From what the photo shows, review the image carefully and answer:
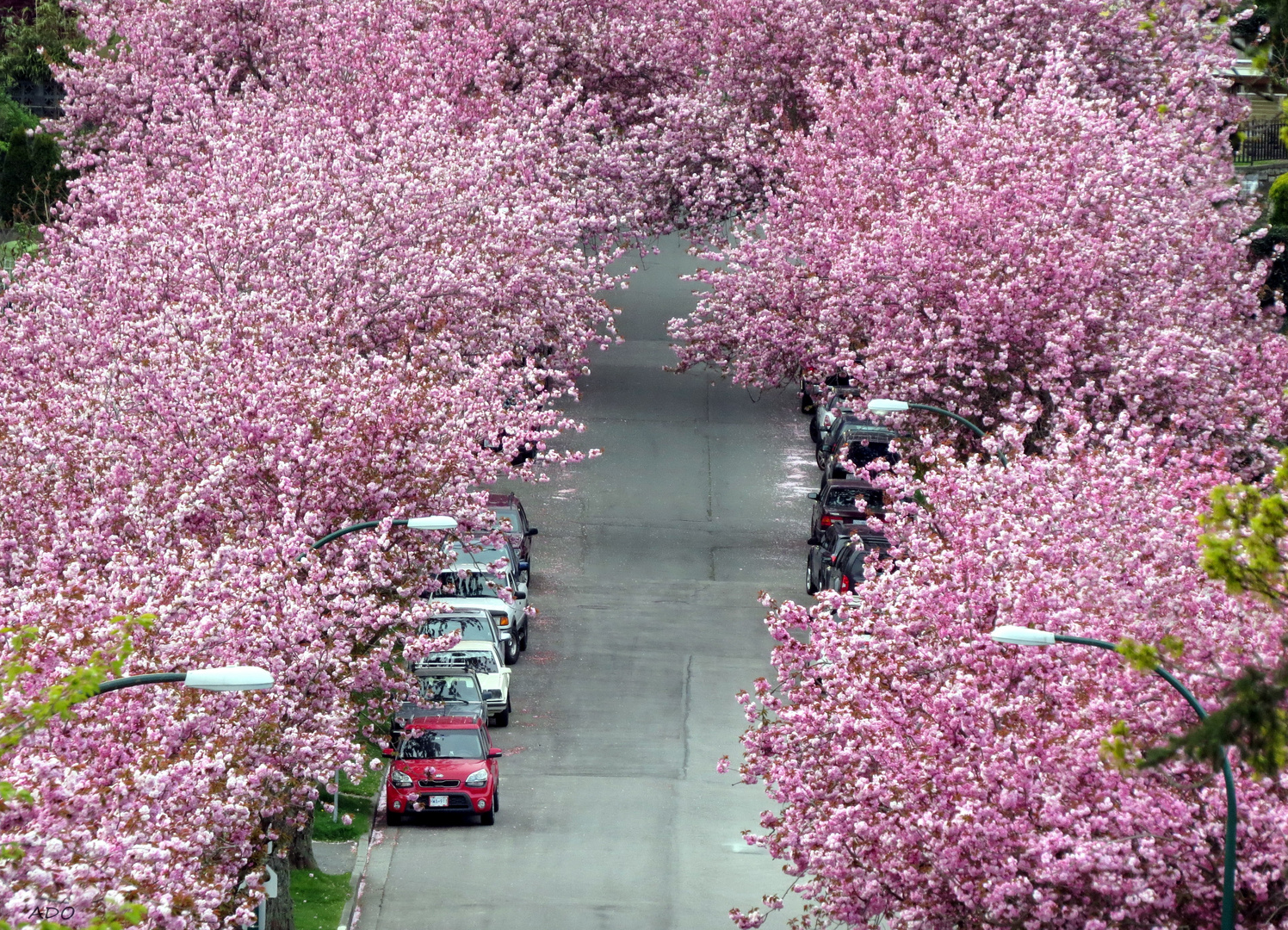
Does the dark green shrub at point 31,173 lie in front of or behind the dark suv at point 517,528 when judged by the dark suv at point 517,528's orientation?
behind

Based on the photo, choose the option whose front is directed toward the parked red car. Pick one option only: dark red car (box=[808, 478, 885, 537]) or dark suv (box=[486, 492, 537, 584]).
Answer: the dark suv

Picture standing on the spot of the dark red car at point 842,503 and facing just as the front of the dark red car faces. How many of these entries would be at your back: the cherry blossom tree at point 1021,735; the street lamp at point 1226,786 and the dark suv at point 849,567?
3

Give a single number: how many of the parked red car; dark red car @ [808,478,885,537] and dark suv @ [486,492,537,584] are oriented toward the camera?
2

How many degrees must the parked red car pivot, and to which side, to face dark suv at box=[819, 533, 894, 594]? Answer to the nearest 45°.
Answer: approximately 135° to its left

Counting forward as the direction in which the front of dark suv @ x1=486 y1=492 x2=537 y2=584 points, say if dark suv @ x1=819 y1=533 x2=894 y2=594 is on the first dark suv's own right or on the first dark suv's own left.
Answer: on the first dark suv's own left

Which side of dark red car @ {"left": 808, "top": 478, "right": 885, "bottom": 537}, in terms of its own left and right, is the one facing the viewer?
back

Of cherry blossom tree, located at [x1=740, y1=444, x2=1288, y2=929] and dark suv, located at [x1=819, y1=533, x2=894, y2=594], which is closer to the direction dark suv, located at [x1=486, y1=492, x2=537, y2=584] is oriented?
the cherry blossom tree

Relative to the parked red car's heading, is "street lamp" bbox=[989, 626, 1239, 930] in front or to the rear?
in front

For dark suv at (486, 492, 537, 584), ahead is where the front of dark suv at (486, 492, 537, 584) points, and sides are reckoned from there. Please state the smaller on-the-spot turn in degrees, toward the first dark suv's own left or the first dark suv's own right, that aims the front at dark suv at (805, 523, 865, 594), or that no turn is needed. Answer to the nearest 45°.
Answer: approximately 90° to the first dark suv's own left

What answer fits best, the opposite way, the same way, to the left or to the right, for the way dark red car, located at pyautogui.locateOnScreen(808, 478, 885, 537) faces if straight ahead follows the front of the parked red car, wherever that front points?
the opposite way

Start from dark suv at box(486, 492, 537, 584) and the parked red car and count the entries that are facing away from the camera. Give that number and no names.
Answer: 0

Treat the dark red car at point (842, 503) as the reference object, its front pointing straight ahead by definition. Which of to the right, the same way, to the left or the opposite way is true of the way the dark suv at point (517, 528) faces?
the opposite way
